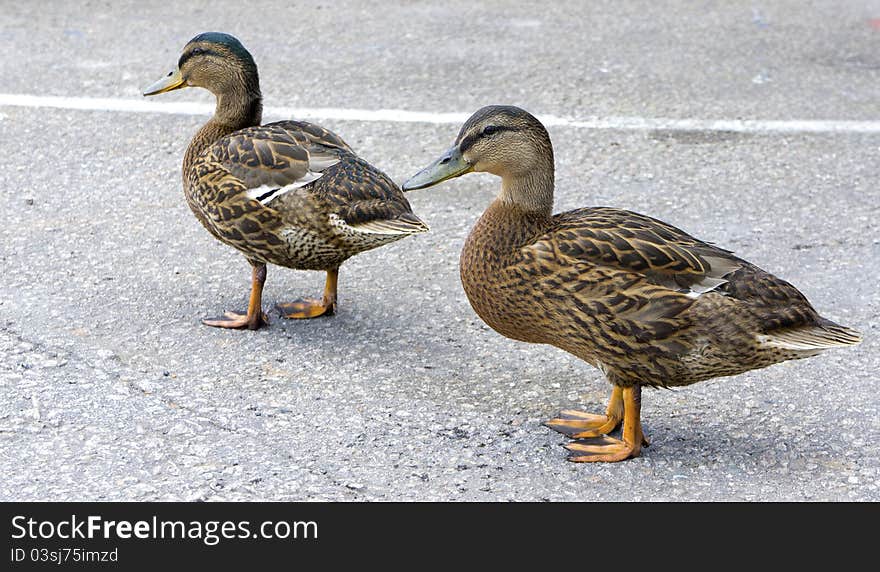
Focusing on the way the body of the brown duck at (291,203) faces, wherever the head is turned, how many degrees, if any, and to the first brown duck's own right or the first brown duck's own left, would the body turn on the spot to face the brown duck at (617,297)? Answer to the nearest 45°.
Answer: approximately 135° to the first brown duck's own left

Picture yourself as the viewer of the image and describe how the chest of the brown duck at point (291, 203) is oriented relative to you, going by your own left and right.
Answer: facing to the left of the viewer

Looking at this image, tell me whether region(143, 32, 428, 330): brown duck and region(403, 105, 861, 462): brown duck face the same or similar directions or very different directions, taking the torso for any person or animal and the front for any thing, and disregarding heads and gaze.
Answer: same or similar directions

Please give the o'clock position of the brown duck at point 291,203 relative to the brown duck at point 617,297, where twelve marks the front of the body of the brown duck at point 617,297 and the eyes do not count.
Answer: the brown duck at point 291,203 is roughly at 1 o'clock from the brown duck at point 617,297.

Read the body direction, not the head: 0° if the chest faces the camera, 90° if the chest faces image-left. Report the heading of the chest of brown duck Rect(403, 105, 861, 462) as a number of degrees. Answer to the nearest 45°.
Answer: approximately 90°

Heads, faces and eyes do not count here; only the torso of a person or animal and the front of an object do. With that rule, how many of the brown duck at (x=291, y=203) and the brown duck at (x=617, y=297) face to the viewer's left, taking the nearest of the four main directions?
2
